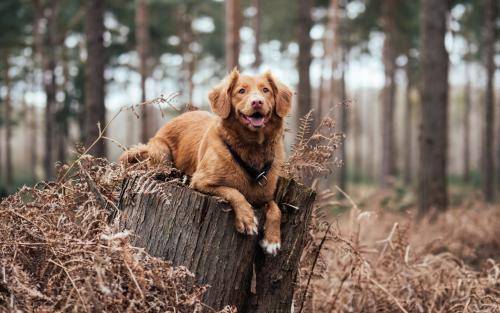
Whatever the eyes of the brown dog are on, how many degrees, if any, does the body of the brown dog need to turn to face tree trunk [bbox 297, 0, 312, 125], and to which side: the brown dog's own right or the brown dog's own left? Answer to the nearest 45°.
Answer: approximately 135° to the brown dog's own left

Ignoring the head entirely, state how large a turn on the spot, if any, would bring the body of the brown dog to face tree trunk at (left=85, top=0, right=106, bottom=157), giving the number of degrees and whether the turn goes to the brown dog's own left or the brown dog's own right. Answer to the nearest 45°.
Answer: approximately 135° to the brown dog's own left

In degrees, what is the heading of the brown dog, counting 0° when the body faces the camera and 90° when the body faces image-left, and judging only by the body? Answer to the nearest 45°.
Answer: approximately 315°

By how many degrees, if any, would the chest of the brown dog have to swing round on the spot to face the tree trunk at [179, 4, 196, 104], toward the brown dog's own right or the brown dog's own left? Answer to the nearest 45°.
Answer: approximately 135° to the brown dog's own left

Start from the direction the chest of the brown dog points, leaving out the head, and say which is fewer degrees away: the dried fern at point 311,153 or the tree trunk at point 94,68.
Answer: the dried fern

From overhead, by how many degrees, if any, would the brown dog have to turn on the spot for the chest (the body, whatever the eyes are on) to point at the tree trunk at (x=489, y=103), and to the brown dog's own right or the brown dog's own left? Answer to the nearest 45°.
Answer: approximately 90° to the brown dog's own left

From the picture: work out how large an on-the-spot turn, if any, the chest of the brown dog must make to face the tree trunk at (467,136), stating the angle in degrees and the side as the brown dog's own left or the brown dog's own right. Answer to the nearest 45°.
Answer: approximately 90° to the brown dog's own left
